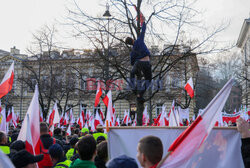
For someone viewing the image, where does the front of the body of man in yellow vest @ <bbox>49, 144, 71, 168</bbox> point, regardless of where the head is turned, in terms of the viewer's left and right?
facing away from the viewer and to the left of the viewer

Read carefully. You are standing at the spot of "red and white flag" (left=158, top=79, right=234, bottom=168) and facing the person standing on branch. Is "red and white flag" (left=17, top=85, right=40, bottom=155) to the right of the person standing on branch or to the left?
left

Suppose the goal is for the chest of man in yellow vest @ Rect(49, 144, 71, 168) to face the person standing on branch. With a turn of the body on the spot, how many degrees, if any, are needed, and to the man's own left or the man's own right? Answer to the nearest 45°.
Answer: approximately 90° to the man's own right

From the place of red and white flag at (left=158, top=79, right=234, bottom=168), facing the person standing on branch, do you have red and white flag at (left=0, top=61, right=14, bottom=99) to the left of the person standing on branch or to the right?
left
